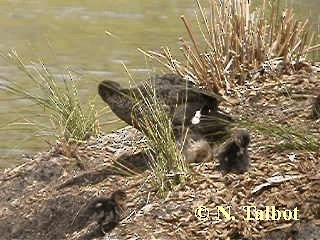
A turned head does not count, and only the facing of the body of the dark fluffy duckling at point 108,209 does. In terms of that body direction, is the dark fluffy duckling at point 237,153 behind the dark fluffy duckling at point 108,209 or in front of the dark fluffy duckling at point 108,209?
in front

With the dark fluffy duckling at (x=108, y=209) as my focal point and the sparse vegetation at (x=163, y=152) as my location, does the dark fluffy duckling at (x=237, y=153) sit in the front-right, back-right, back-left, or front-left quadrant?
back-left

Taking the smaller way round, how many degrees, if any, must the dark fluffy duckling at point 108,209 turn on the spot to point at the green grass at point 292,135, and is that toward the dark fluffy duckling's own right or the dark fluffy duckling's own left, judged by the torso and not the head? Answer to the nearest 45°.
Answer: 0° — it already faces it

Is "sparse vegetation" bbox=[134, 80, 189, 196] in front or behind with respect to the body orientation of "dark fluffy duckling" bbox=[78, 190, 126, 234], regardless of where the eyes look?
in front

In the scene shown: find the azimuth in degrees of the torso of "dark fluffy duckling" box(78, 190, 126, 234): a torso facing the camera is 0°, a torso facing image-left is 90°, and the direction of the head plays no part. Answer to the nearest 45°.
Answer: approximately 270°
